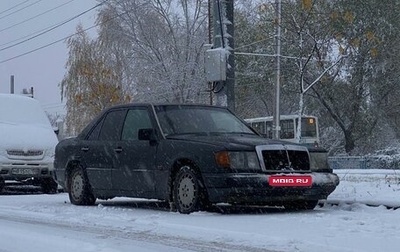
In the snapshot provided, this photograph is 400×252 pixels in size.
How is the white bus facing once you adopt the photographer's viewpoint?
facing the viewer and to the right of the viewer

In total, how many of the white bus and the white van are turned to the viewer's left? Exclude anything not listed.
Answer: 0

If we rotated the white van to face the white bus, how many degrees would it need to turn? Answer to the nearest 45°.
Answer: approximately 135° to its left

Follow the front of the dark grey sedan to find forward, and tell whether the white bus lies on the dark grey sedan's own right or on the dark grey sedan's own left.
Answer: on the dark grey sedan's own left

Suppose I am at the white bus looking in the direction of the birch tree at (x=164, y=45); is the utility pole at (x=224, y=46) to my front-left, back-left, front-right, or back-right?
front-left

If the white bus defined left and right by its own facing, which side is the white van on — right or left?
on its right

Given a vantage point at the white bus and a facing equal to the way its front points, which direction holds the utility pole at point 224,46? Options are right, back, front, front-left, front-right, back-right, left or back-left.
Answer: front-right

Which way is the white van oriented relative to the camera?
toward the camera

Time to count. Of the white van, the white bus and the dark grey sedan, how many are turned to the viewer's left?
0

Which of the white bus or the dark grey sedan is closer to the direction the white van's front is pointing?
the dark grey sedan

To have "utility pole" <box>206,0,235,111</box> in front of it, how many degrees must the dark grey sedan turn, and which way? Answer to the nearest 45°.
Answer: approximately 135° to its left

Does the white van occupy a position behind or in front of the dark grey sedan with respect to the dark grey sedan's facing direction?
behind

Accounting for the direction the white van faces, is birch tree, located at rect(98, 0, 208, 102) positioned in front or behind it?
behind

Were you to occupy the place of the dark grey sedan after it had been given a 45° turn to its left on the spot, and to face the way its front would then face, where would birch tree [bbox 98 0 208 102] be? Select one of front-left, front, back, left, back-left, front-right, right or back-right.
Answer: left
